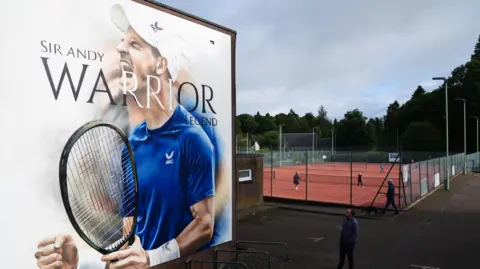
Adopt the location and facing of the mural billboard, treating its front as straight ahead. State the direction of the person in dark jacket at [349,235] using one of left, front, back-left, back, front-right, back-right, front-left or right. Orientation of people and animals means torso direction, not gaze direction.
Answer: front-left

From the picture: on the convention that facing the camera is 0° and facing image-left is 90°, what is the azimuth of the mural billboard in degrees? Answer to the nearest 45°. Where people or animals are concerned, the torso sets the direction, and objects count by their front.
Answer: approximately 315°
